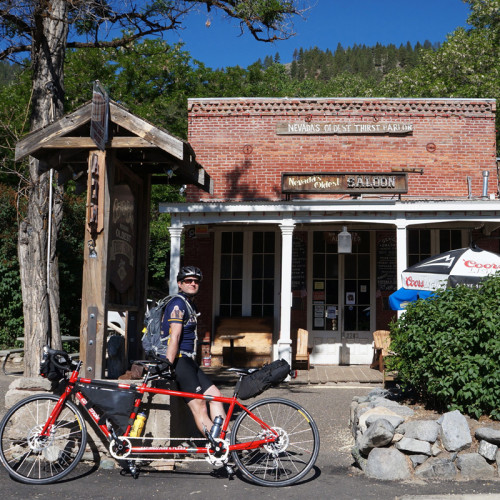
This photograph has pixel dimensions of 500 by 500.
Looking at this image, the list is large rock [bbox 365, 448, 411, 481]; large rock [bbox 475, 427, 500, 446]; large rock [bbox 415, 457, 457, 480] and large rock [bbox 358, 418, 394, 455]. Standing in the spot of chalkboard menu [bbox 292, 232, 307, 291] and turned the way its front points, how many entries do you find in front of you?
4

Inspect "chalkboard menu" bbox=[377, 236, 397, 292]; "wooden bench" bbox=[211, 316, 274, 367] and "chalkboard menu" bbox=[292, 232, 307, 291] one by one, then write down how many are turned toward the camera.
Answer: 3

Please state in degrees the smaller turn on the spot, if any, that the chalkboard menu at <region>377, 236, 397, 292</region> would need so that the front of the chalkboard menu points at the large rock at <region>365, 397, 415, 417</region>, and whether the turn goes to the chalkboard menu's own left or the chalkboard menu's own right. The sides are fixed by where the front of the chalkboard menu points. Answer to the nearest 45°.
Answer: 0° — it already faces it

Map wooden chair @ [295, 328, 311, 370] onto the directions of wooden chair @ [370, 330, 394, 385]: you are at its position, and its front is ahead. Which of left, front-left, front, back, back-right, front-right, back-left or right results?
right

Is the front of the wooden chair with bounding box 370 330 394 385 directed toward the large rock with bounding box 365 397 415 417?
yes

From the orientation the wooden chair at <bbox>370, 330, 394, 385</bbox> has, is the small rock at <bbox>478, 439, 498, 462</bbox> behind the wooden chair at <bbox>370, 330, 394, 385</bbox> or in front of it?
in front

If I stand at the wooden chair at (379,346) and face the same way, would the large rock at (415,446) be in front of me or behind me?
in front

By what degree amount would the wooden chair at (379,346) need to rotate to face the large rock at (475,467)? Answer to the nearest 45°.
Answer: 0° — it already faces it

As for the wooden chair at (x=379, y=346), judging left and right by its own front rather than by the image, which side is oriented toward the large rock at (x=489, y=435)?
front

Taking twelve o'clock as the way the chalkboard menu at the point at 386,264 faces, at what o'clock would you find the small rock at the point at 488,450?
The small rock is roughly at 12 o'clock from the chalkboard menu.

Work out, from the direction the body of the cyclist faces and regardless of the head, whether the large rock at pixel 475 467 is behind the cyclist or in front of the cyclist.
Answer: in front

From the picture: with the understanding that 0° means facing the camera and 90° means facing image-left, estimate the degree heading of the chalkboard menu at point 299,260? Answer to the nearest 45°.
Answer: approximately 0°
